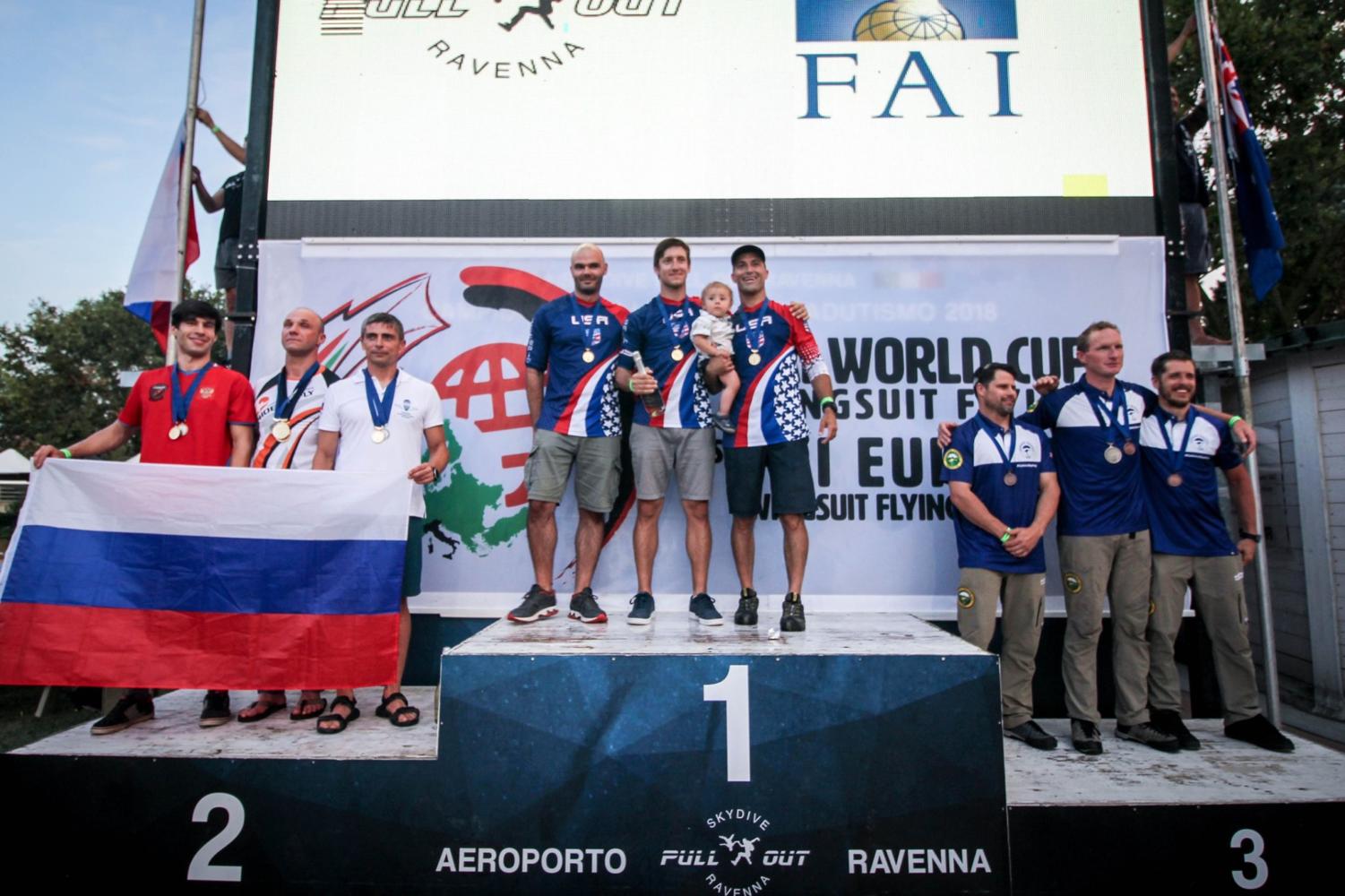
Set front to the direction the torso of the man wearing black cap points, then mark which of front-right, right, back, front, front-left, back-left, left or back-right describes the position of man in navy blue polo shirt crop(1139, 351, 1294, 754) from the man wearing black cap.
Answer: left

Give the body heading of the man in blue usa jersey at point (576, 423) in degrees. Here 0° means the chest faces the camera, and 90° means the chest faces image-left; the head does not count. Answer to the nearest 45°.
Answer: approximately 0°

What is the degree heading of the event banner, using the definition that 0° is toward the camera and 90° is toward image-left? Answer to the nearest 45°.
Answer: approximately 0°

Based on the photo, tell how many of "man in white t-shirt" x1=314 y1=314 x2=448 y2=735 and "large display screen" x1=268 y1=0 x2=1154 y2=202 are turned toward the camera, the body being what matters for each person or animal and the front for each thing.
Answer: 2

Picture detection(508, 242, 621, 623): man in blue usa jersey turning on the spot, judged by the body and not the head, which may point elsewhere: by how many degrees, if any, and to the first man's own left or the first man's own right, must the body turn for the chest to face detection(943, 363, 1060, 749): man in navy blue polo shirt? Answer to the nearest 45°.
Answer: approximately 90° to the first man's own left

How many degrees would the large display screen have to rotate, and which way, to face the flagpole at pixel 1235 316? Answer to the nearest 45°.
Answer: approximately 90° to its left

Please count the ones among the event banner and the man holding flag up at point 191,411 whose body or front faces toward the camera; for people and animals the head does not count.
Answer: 2

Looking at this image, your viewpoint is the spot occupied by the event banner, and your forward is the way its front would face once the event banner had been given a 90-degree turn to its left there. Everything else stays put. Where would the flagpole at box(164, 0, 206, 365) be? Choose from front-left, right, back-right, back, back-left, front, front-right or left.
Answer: back

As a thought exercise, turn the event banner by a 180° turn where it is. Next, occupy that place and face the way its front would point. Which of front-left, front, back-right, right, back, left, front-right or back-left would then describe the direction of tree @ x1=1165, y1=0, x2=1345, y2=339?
front-right
